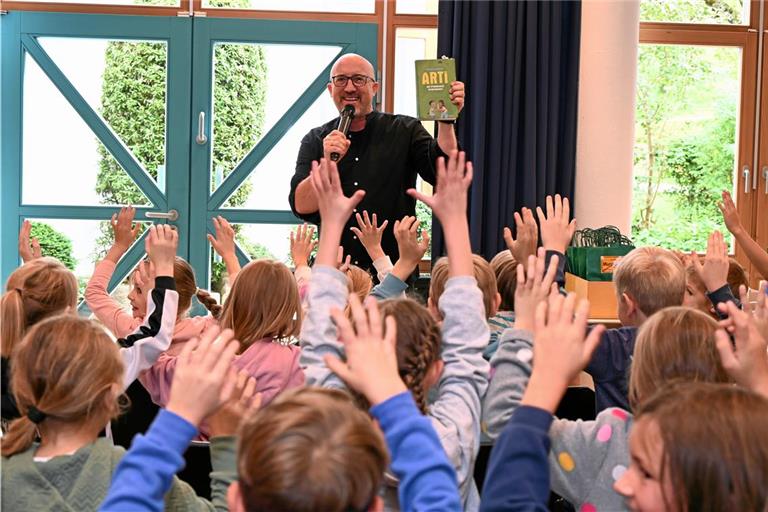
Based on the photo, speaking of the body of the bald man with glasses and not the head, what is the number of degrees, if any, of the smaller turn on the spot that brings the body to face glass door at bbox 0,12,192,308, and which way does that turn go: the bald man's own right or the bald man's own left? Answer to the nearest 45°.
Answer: approximately 135° to the bald man's own right

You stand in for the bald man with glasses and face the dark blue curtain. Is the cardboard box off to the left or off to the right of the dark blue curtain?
right

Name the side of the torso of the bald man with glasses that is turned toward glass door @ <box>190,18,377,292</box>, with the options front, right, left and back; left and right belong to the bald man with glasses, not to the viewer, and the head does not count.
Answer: back

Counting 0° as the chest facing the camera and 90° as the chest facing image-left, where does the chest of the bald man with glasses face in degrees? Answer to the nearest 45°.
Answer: approximately 0°

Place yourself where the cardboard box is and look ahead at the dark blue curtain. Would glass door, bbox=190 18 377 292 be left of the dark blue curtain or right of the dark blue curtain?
left

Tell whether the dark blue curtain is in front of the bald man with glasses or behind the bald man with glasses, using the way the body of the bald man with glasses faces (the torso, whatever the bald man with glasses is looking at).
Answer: behind

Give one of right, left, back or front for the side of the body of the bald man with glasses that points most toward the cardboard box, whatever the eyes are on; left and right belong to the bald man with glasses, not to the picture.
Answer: left
